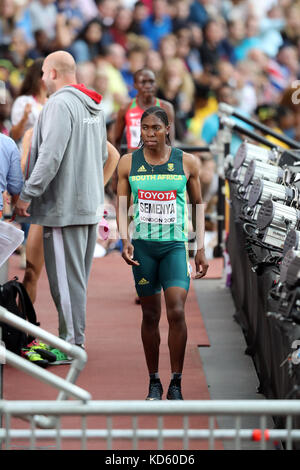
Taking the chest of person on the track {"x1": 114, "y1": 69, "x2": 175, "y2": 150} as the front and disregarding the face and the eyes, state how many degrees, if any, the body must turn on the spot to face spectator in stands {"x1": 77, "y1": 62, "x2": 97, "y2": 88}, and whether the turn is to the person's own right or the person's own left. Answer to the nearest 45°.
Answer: approximately 180°

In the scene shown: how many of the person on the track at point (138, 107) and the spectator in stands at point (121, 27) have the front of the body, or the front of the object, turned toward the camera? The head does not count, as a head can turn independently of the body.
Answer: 2

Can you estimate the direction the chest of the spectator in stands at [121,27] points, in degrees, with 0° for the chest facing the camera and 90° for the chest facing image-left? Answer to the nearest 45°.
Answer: approximately 0°

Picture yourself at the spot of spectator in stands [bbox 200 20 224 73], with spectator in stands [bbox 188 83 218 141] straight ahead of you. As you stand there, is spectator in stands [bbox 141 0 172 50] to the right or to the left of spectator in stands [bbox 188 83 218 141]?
right

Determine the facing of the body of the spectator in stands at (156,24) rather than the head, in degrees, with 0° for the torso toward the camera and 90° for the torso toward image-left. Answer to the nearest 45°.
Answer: approximately 0°

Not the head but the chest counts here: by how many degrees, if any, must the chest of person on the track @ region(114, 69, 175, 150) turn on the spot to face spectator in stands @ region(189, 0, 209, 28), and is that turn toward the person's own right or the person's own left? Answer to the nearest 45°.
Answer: approximately 180°

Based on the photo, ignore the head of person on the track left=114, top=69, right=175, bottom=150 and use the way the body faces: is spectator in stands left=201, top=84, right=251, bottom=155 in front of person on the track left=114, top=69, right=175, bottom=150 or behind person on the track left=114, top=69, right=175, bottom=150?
behind

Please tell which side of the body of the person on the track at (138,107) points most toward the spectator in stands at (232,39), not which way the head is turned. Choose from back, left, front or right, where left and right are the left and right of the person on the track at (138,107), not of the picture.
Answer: back

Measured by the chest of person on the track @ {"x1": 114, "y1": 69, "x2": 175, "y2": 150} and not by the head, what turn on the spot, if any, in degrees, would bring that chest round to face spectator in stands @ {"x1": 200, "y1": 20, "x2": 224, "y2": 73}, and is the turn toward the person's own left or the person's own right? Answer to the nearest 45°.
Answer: approximately 180°
